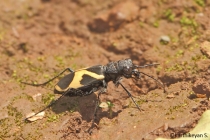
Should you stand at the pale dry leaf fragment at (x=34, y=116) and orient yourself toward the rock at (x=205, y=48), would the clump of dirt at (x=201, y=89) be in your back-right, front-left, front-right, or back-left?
front-right

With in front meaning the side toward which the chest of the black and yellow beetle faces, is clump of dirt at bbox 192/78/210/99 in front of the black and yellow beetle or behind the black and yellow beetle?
in front

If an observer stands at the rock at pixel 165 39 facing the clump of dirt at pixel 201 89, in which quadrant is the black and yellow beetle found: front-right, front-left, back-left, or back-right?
front-right

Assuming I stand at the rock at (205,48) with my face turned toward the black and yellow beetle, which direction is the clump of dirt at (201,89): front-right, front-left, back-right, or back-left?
front-left

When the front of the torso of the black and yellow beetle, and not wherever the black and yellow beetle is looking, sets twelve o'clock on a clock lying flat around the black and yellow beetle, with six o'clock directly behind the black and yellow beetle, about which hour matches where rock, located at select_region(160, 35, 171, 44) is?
The rock is roughly at 11 o'clock from the black and yellow beetle.

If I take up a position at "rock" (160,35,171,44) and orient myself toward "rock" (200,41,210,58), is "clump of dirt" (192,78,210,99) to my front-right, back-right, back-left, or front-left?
front-right

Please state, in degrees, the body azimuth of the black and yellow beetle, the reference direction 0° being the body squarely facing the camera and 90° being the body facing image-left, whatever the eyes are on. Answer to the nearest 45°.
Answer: approximately 270°

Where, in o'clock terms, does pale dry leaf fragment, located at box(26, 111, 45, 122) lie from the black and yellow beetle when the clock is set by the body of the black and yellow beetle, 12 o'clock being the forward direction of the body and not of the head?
The pale dry leaf fragment is roughly at 5 o'clock from the black and yellow beetle.

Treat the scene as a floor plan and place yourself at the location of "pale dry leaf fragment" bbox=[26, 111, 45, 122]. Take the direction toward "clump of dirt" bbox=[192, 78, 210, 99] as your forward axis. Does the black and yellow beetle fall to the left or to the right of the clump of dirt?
left

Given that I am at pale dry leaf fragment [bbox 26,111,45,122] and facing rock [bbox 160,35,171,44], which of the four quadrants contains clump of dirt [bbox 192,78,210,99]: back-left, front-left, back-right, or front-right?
front-right

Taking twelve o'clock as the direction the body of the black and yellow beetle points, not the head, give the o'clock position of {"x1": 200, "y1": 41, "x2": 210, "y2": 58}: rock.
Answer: The rock is roughly at 12 o'clock from the black and yellow beetle.
